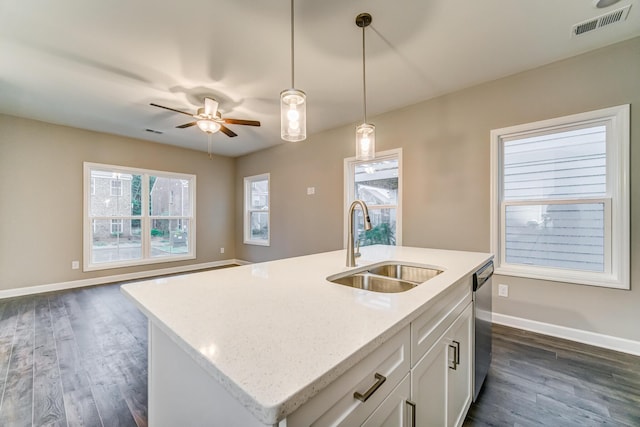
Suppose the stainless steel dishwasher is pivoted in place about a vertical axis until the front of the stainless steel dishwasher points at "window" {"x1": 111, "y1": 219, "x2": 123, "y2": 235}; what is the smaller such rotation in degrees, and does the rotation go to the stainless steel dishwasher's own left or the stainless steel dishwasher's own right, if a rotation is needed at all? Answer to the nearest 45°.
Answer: approximately 180°

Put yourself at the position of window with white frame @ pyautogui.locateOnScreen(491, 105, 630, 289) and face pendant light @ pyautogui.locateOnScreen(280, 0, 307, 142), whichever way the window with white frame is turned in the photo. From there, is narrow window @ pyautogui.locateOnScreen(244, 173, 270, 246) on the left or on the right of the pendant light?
right

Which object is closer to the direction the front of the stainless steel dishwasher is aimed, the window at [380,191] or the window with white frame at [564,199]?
the window with white frame

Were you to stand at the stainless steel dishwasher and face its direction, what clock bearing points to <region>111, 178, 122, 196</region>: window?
The window is roughly at 6 o'clock from the stainless steel dishwasher.

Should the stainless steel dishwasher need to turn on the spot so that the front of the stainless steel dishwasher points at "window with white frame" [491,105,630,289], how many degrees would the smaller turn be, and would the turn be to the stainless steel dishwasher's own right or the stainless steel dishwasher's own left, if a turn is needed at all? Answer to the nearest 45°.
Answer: approximately 45° to the stainless steel dishwasher's own left

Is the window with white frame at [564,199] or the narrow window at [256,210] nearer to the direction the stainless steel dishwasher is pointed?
the window with white frame

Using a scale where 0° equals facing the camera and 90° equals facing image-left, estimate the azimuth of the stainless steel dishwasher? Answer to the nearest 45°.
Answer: approximately 270°

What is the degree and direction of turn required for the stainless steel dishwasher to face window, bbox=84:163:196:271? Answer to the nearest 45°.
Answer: approximately 180°

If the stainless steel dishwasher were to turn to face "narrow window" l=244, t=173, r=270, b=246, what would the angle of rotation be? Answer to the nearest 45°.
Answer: approximately 135° to its left

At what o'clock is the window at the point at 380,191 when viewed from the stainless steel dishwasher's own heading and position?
The window is roughly at 8 o'clock from the stainless steel dishwasher.
